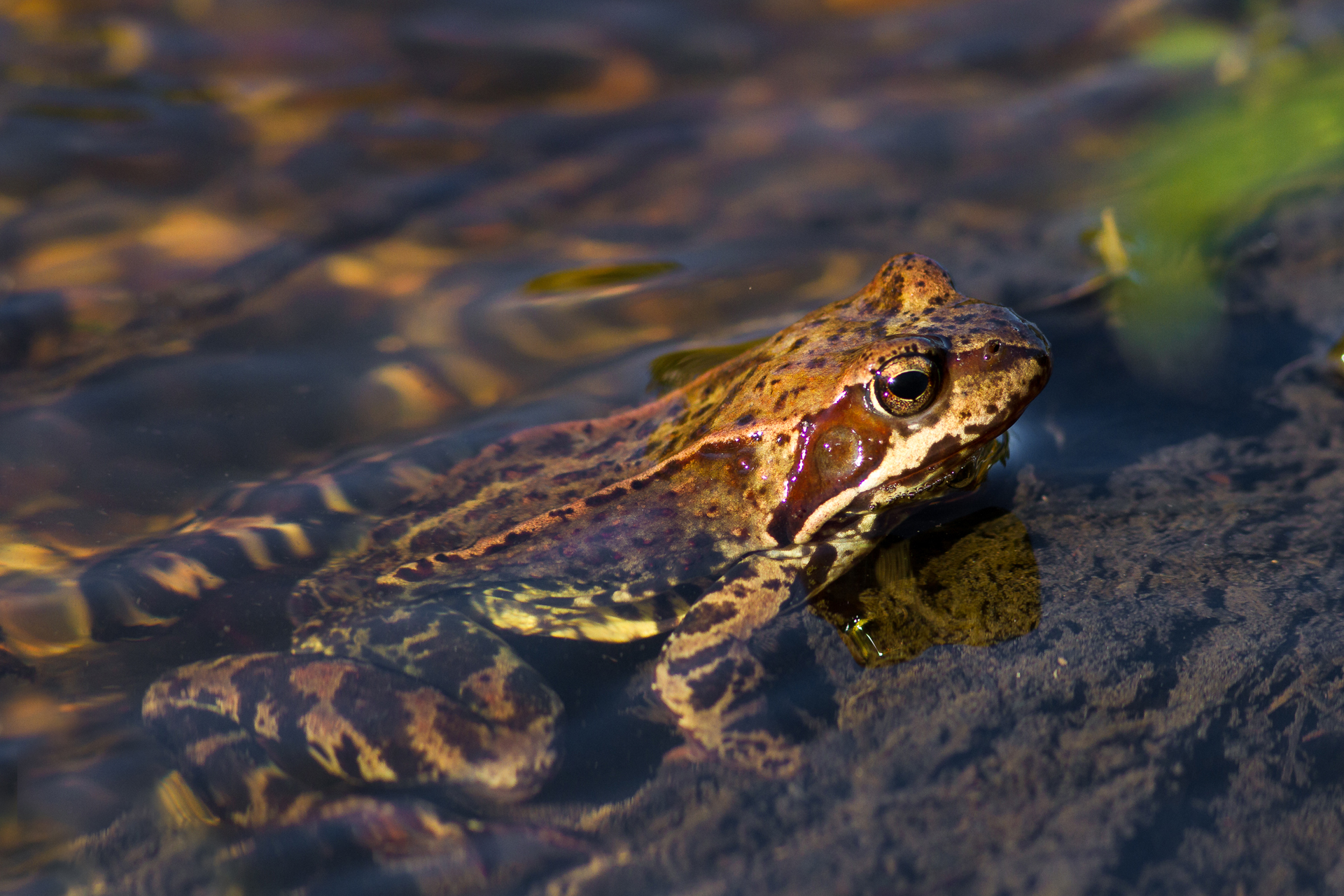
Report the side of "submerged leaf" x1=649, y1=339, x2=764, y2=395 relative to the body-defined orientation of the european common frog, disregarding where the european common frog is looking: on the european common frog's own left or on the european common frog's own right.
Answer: on the european common frog's own left

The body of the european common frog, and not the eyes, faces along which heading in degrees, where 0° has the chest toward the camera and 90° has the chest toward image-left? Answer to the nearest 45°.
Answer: approximately 270°

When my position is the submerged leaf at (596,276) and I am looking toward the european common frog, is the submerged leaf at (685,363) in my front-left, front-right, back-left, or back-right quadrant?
front-left

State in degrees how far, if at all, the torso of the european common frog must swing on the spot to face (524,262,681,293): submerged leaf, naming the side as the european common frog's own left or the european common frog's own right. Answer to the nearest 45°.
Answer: approximately 90° to the european common frog's own left
